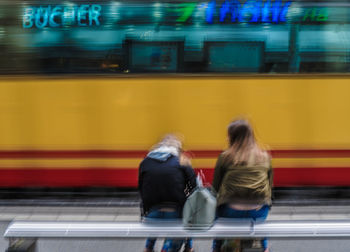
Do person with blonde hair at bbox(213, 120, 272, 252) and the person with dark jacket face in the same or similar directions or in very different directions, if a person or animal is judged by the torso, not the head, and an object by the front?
same or similar directions

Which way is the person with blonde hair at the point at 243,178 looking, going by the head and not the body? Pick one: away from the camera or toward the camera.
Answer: away from the camera

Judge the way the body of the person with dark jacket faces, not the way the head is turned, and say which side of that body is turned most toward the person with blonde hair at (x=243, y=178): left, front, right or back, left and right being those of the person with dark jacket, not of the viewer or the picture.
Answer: right

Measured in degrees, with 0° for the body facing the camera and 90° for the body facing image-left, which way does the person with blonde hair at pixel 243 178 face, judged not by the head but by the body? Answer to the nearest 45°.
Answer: approximately 180°

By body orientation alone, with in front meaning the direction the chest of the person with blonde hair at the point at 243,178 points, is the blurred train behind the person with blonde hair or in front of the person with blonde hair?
in front

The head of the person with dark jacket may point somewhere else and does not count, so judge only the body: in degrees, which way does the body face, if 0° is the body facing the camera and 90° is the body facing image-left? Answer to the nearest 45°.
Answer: approximately 180°

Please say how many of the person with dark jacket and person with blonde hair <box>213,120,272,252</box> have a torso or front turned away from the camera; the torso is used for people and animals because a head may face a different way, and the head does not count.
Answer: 2

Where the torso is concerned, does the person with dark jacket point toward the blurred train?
yes
